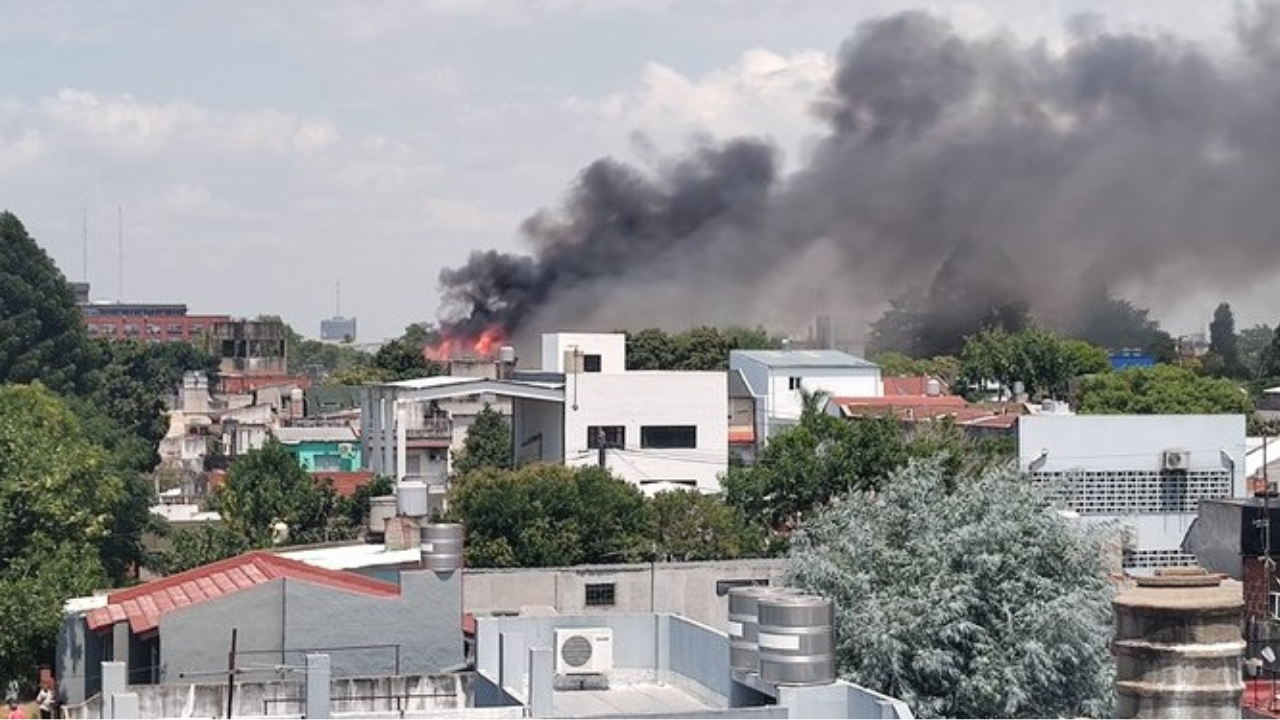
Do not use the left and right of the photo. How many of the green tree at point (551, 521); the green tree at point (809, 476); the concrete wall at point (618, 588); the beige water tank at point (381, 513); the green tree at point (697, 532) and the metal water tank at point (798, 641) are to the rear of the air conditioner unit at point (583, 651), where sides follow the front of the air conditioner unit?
5

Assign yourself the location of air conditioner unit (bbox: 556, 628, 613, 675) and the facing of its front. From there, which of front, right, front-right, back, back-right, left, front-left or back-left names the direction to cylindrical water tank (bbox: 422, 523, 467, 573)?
back-right

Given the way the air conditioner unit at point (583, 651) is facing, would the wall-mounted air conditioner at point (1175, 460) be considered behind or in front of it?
behind

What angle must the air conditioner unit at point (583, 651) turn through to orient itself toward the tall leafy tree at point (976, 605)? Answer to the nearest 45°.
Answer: approximately 135° to its left

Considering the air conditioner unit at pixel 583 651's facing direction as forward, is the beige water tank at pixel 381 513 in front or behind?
behind

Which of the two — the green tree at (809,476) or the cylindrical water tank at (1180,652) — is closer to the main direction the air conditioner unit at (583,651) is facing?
the cylindrical water tank

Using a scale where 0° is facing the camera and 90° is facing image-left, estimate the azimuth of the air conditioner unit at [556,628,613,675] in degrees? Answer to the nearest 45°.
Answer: approximately 0°

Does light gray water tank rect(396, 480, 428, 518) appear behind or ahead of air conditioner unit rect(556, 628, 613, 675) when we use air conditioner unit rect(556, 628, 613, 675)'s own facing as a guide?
behind

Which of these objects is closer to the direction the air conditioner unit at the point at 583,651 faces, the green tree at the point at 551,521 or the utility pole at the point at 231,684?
the utility pole

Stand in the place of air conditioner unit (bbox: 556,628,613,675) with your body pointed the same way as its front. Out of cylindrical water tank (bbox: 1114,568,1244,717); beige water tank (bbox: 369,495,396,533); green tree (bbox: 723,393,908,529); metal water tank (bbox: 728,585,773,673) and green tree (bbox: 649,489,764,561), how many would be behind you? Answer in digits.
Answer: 3

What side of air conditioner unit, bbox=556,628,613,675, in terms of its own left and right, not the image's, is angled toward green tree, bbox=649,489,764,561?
back

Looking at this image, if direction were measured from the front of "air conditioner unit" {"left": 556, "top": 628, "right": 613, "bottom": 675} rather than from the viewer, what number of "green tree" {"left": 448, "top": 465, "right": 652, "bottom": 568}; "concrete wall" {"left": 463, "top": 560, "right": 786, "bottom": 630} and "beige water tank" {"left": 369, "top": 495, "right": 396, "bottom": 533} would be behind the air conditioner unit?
3

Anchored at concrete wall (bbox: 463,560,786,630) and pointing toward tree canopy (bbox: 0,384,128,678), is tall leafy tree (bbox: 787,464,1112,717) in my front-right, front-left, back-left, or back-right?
back-left
